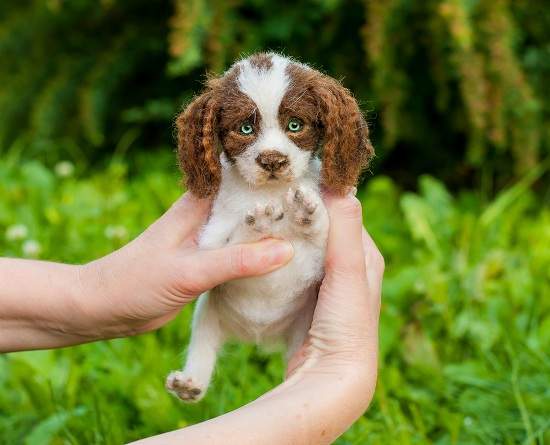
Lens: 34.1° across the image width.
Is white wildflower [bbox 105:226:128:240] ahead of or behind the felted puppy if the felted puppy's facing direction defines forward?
behind

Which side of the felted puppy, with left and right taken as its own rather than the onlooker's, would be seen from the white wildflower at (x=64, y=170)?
back

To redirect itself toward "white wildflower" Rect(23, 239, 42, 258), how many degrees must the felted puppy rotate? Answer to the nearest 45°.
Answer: approximately 135° to its right

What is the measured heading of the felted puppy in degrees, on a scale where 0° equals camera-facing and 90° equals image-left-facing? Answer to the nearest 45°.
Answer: approximately 0°

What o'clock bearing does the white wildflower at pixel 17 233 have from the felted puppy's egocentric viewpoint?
The white wildflower is roughly at 5 o'clock from the felted puppy.
